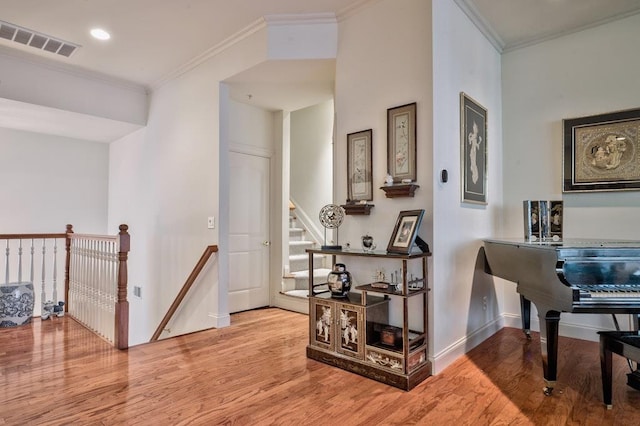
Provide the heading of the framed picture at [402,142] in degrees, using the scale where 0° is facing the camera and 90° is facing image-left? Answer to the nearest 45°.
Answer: approximately 45°

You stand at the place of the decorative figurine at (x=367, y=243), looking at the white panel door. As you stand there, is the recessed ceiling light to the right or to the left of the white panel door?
left

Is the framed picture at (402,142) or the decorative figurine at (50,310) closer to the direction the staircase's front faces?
the framed picture

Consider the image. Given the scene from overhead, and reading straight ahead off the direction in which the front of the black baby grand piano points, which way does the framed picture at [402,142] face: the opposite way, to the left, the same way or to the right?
to the right

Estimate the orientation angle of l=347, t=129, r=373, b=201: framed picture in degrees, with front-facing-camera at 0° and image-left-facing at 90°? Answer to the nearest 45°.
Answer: approximately 45°

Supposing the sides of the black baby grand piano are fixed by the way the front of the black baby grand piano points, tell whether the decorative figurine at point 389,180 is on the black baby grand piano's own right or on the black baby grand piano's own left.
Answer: on the black baby grand piano's own right

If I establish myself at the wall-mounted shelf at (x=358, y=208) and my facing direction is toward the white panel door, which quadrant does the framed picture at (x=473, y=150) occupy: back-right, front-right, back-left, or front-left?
back-right

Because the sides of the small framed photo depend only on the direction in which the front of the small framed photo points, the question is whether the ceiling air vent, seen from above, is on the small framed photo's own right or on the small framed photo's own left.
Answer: on the small framed photo's own right
